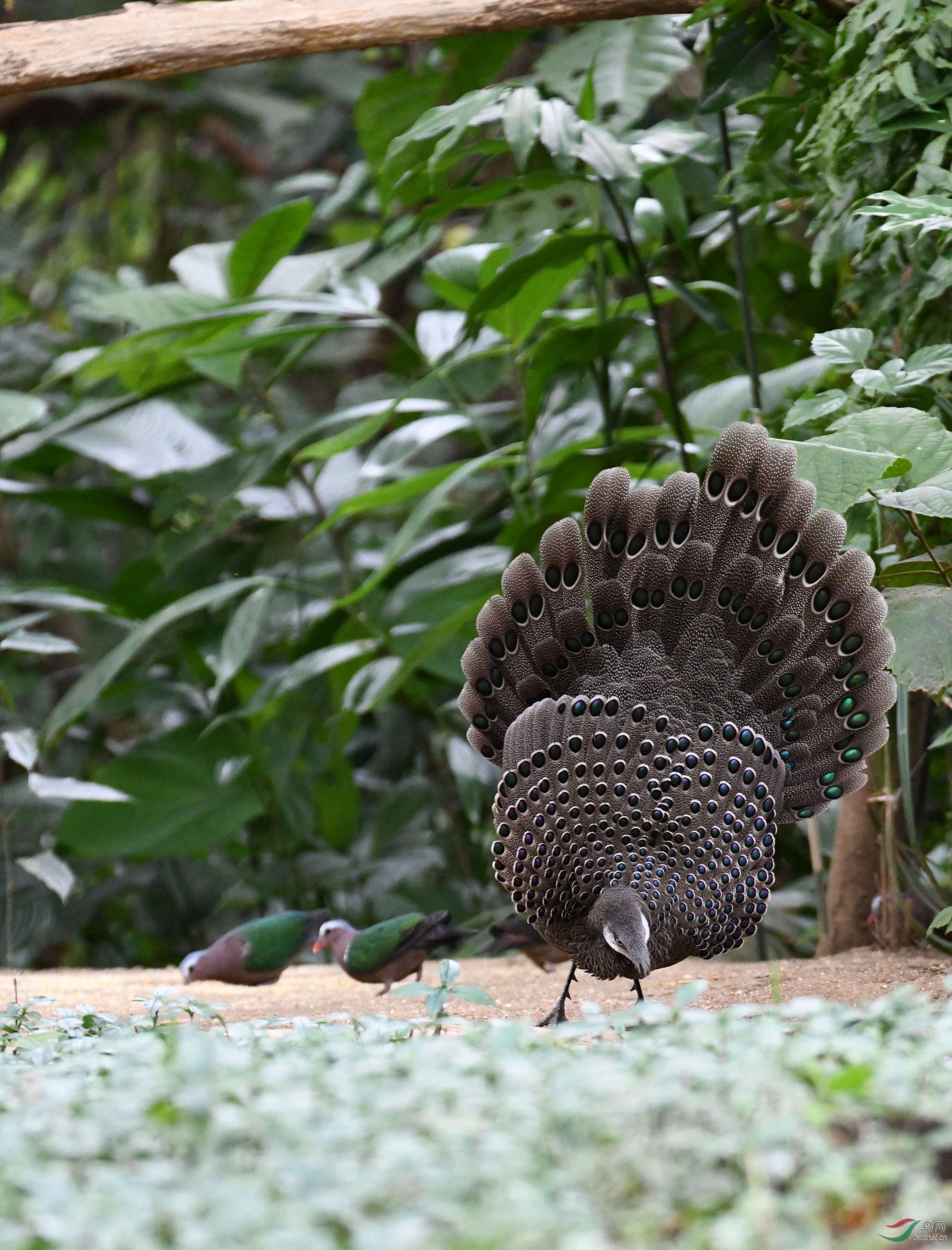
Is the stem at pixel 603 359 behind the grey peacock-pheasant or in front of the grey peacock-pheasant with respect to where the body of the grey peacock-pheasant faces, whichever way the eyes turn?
behind

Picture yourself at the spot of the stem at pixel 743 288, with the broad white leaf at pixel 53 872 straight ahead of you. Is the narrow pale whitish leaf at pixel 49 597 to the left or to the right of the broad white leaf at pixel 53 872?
right

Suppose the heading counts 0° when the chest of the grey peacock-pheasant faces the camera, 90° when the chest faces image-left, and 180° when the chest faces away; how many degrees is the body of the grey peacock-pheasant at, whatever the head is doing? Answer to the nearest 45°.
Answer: approximately 0°

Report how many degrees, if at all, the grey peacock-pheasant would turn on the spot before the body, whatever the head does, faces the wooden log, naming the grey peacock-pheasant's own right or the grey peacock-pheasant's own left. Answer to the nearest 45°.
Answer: approximately 135° to the grey peacock-pheasant's own right

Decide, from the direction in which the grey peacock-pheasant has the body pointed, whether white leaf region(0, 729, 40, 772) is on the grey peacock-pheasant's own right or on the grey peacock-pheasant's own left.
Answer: on the grey peacock-pheasant's own right

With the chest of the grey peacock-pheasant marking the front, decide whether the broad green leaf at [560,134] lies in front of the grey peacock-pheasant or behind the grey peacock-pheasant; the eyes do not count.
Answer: behind

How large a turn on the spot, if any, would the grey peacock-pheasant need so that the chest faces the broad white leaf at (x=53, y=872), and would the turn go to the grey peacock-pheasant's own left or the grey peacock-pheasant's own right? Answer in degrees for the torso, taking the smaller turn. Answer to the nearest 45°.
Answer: approximately 90° to the grey peacock-pheasant's own right

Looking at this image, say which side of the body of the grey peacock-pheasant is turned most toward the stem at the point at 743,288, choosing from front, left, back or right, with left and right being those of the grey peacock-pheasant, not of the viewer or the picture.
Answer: back
